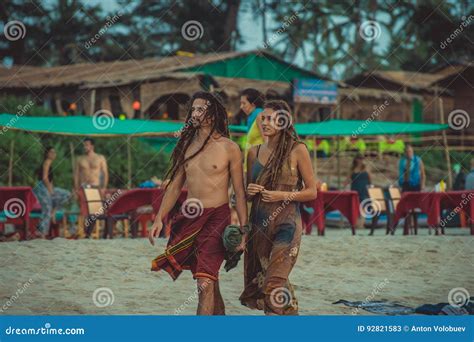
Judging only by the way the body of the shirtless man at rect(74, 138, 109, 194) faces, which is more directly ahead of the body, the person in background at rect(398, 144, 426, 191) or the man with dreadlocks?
the man with dreadlocks

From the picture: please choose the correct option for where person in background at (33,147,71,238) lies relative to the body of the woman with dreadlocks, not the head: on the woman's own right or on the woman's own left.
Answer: on the woman's own right

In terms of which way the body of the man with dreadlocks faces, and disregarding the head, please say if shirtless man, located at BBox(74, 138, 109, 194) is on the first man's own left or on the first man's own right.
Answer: on the first man's own right

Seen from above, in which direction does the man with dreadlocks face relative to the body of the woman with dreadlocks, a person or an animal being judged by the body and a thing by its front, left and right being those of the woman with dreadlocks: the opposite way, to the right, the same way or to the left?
the same way

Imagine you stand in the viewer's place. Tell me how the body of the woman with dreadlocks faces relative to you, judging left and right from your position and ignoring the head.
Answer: facing the viewer and to the left of the viewer

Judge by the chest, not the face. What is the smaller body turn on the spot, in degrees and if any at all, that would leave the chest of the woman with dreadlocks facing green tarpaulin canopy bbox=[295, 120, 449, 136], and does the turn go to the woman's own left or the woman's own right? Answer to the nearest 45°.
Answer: approximately 135° to the woman's own right

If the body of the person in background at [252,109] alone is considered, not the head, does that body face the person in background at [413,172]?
no

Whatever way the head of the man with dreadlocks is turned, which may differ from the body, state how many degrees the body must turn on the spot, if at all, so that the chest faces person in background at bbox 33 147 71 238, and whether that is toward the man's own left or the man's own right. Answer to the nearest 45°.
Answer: approximately 135° to the man's own right

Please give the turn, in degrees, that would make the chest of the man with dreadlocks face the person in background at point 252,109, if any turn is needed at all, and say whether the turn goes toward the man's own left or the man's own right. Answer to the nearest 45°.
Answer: approximately 135° to the man's own right

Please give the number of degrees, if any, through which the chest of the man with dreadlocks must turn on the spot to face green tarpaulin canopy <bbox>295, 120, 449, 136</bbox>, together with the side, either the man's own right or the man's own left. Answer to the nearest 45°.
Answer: approximately 135° to the man's own right

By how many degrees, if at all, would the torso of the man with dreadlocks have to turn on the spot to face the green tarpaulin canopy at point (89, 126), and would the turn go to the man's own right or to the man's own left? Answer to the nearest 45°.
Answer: approximately 135° to the man's own right

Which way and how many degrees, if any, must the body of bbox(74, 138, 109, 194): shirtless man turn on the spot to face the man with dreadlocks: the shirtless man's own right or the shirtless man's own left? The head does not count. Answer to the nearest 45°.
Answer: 0° — they already face them

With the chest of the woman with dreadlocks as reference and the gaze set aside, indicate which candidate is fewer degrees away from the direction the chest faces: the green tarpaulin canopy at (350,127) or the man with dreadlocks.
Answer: the man with dreadlocks
